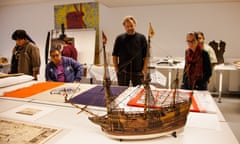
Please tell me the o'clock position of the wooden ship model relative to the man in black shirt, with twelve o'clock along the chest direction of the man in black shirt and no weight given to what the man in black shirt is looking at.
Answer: The wooden ship model is roughly at 12 o'clock from the man in black shirt.

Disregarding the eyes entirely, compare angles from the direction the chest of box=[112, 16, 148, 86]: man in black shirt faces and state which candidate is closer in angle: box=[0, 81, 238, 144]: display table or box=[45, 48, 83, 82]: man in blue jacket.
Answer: the display table

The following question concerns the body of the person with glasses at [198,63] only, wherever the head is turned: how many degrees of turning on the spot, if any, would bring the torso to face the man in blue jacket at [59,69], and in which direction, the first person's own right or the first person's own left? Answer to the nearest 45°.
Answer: approximately 45° to the first person's own right

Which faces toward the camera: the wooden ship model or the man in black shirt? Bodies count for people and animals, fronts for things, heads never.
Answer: the man in black shirt

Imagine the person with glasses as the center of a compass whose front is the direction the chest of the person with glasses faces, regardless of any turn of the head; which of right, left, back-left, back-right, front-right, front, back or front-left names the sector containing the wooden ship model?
front-left

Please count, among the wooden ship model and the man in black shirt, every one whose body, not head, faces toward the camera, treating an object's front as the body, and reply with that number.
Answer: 1

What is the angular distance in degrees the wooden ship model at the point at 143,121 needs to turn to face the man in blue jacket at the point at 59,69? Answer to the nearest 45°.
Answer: approximately 45° to its right

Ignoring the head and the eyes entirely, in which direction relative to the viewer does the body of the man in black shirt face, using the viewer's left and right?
facing the viewer

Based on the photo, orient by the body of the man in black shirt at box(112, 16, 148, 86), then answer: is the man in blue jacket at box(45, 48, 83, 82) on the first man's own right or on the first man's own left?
on the first man's own right

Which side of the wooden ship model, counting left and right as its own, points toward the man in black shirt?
right

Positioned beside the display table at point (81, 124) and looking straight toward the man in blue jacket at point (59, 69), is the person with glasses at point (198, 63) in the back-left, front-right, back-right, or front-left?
front-right

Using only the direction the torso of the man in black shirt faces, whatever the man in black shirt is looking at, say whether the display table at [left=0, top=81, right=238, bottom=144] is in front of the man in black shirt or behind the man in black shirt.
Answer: in front

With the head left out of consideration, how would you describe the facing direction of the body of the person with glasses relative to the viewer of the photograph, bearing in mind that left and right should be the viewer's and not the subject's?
facing the viewer and to the left of the viewer

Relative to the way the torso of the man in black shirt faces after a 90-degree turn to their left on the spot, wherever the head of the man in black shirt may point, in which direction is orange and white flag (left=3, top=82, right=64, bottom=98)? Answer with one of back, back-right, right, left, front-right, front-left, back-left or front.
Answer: back-right

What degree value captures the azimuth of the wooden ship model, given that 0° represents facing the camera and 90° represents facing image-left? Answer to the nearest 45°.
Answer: approximately 90°
